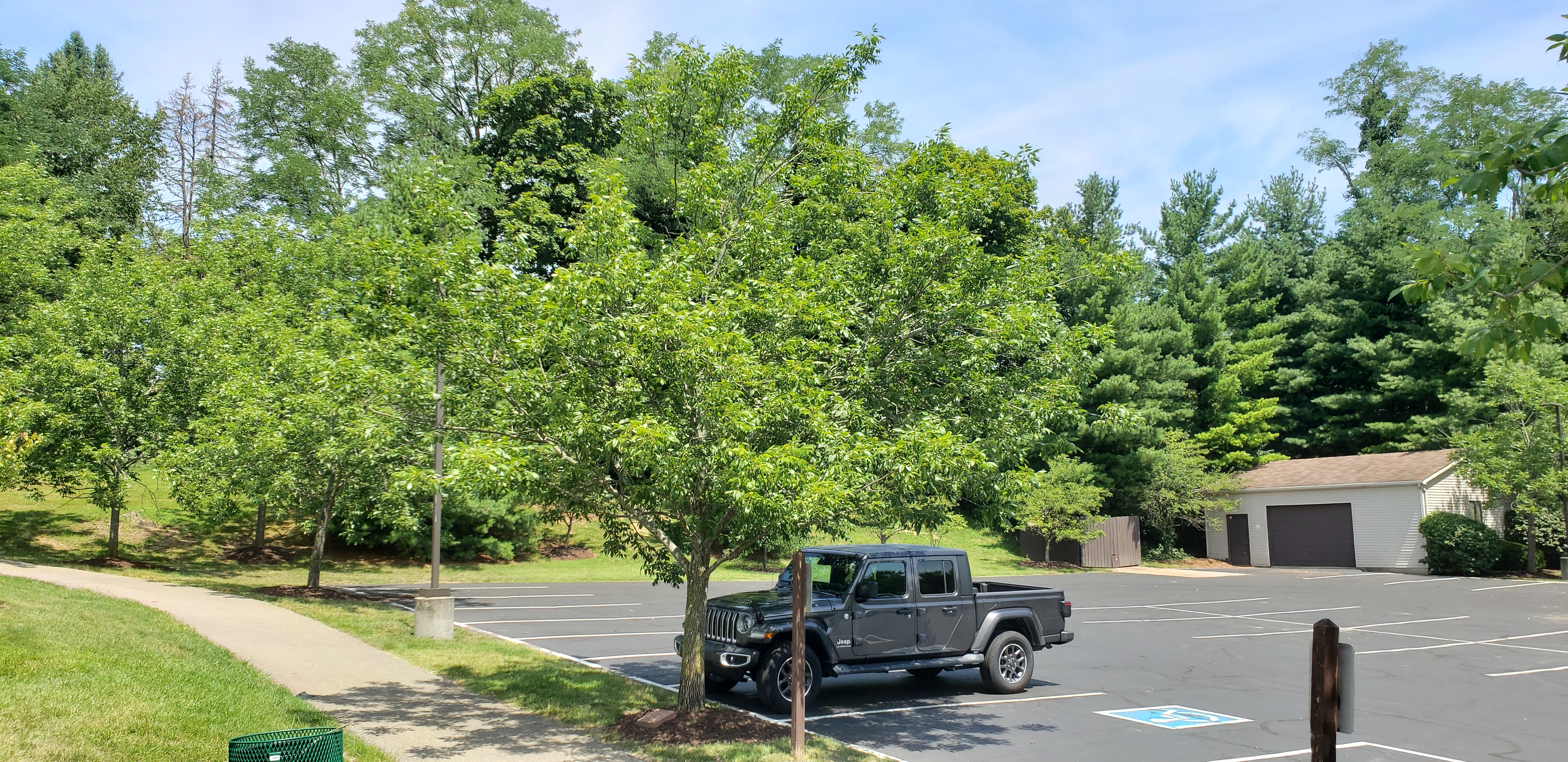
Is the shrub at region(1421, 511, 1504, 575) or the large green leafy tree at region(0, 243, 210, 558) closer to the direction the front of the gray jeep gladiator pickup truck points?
the large green leafy tree

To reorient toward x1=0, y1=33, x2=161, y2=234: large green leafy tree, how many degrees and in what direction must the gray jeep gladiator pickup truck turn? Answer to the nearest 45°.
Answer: approximately 90° to its right

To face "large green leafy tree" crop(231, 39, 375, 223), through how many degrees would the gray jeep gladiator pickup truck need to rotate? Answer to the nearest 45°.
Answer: approximately 90° to its right

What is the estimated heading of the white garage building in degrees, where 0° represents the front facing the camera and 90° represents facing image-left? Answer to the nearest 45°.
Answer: approximately 45°

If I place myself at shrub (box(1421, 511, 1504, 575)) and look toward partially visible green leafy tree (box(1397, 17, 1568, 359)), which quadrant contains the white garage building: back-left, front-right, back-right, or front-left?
back-right

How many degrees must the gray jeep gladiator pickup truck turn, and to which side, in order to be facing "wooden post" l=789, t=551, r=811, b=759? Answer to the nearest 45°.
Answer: approximately 45° to its left

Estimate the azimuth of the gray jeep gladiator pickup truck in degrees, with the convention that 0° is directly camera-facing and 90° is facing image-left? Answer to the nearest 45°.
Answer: approximately 45°

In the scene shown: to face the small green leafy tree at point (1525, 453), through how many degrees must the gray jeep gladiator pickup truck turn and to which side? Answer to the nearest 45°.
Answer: approximately 180°

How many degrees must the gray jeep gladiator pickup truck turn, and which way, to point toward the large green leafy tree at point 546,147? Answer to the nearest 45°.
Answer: approximately 90° to its right

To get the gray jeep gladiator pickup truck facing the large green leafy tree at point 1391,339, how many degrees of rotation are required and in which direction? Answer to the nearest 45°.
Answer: approximately 180°

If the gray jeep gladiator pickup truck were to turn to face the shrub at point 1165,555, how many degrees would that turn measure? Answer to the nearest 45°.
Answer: approximately 135° to its right

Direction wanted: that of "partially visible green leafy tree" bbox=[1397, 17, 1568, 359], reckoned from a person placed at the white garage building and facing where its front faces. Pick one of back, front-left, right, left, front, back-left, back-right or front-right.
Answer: front-left
